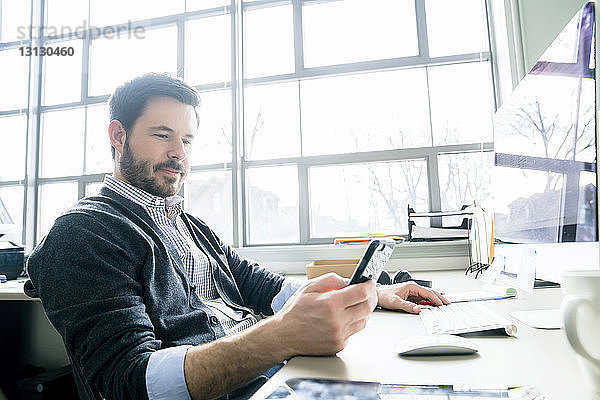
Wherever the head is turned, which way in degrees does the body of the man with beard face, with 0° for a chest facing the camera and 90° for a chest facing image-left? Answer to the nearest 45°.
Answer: approximately 315°

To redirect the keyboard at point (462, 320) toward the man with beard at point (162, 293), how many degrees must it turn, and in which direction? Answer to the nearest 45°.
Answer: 0° — it already faces them

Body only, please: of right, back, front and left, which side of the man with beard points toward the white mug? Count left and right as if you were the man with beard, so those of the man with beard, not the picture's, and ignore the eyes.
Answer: front

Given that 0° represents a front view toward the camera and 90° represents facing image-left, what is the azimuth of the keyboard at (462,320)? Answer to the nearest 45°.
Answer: approximately 90°

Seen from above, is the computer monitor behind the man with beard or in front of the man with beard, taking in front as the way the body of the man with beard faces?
in front

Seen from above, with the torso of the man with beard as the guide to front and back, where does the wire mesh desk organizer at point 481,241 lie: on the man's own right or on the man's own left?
on the man's own left

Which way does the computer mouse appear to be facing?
to the viewer's right

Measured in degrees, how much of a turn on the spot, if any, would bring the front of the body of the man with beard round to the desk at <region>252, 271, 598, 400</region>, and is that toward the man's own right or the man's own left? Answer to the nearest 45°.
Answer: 0° — they already face it

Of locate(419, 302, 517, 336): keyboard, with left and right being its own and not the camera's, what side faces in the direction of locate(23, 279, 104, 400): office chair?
front
